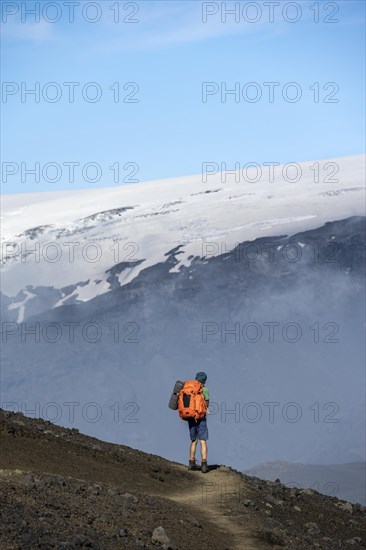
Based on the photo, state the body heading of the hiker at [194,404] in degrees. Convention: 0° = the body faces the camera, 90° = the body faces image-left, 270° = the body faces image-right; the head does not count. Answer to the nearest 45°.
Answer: approximately 225°
